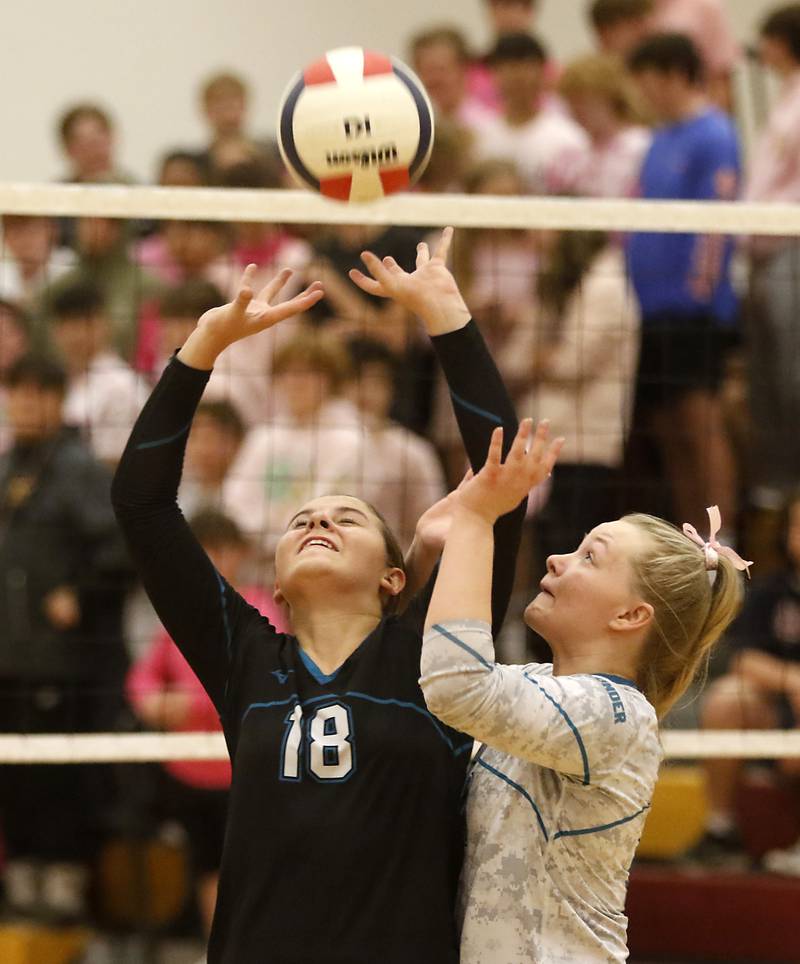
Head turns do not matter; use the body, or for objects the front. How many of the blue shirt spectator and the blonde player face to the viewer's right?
0

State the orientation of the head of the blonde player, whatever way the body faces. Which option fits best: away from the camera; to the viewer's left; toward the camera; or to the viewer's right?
to the viewer's left

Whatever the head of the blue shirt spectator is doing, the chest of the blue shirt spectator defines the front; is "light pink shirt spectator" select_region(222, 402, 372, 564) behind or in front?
in front

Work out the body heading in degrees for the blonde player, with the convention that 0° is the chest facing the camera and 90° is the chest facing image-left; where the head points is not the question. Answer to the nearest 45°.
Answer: approximately 90°

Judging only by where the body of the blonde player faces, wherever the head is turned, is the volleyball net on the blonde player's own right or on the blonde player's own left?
on the blonde player's own right

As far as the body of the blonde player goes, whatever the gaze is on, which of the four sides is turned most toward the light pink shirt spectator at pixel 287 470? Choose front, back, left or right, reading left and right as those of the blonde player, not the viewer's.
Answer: right

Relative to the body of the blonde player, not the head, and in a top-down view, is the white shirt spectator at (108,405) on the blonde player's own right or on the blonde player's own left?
on the blonde player's own right

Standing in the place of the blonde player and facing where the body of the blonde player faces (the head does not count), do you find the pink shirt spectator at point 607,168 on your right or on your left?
on your right
